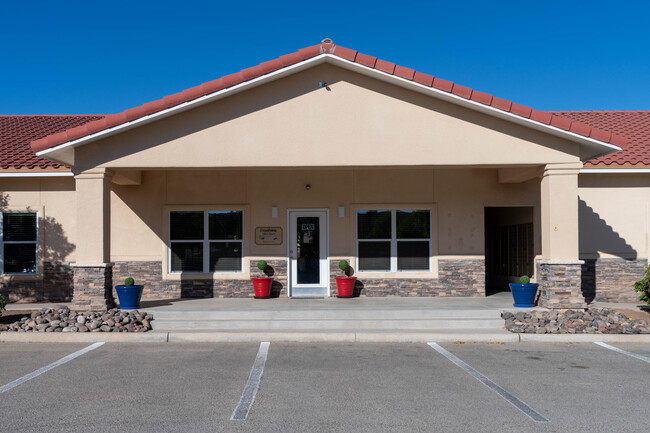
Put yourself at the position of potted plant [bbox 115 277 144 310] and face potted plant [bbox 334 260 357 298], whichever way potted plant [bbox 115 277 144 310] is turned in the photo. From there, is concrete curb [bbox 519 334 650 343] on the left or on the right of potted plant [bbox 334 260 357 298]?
right

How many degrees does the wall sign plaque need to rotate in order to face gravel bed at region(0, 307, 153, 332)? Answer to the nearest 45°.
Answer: approximately 45° to its right

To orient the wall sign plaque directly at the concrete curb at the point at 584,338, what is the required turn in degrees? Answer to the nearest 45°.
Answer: approximately 45° to its left

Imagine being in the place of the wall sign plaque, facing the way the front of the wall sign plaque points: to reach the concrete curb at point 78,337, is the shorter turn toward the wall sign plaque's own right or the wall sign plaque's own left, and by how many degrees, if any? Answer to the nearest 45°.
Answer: approximately 45° to the wall sign plaque's own right

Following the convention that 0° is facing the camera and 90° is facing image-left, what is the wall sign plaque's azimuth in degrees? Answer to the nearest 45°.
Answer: approximately 0°

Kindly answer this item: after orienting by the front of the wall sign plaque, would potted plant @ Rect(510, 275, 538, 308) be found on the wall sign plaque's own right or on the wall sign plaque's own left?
on the wall sign plaque's own left
